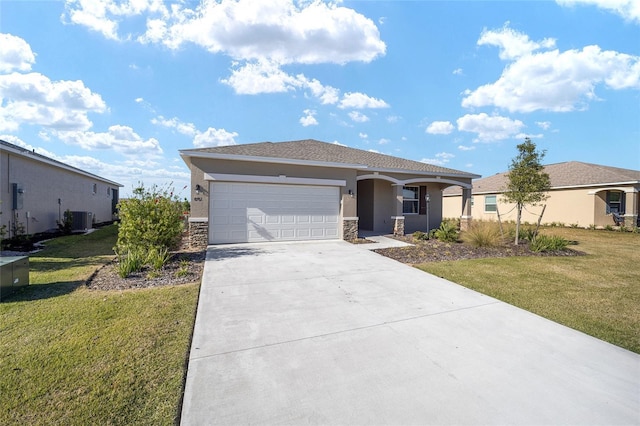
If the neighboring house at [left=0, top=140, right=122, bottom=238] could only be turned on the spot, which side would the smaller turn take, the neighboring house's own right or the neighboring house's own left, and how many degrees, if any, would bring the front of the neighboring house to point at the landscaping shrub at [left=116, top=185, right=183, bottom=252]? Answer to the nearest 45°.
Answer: approximately 45° to the neighboring house's own left

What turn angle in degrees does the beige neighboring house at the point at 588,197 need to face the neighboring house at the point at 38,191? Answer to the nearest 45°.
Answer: approximately 90° to its right

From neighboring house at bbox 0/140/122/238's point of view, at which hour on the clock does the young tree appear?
The young tree is roughly at 9 o'clock from the neighboring house.

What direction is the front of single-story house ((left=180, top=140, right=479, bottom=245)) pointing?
toward the camera

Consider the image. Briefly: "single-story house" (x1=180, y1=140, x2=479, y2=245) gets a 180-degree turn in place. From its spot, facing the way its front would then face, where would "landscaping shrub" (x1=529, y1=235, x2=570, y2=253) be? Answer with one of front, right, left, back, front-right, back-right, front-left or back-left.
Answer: right

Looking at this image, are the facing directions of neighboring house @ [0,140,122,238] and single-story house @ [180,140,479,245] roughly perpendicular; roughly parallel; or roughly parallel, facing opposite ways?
roughly parallel

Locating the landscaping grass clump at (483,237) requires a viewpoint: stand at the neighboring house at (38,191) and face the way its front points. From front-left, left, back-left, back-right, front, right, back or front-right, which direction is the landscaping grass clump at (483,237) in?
left

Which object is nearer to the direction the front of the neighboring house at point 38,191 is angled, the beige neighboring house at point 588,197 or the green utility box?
the green utility box

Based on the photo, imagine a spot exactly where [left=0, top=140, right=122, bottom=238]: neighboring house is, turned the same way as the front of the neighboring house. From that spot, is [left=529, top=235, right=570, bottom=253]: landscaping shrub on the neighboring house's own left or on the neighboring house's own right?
on the neighboring house's own left

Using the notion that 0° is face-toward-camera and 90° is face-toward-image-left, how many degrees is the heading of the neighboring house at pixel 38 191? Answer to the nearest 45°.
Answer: approximately 45°

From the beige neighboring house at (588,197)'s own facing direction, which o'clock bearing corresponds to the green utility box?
The green utility box is roughly at 2 o'clock from the beige neighboring house.

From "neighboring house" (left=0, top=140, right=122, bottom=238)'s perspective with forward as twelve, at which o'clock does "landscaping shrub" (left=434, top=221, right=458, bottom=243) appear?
The landscaping shrub is roughly at 9 o'clock from the neighboring house.

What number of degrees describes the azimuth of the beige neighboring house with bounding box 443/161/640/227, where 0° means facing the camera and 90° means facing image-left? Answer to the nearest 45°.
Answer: approximately 315°

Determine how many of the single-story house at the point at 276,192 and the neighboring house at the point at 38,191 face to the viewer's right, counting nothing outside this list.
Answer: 0

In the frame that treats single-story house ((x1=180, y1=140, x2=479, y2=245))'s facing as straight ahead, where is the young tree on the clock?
The young tree is roughly at 9 o'clock from the single-story house.
